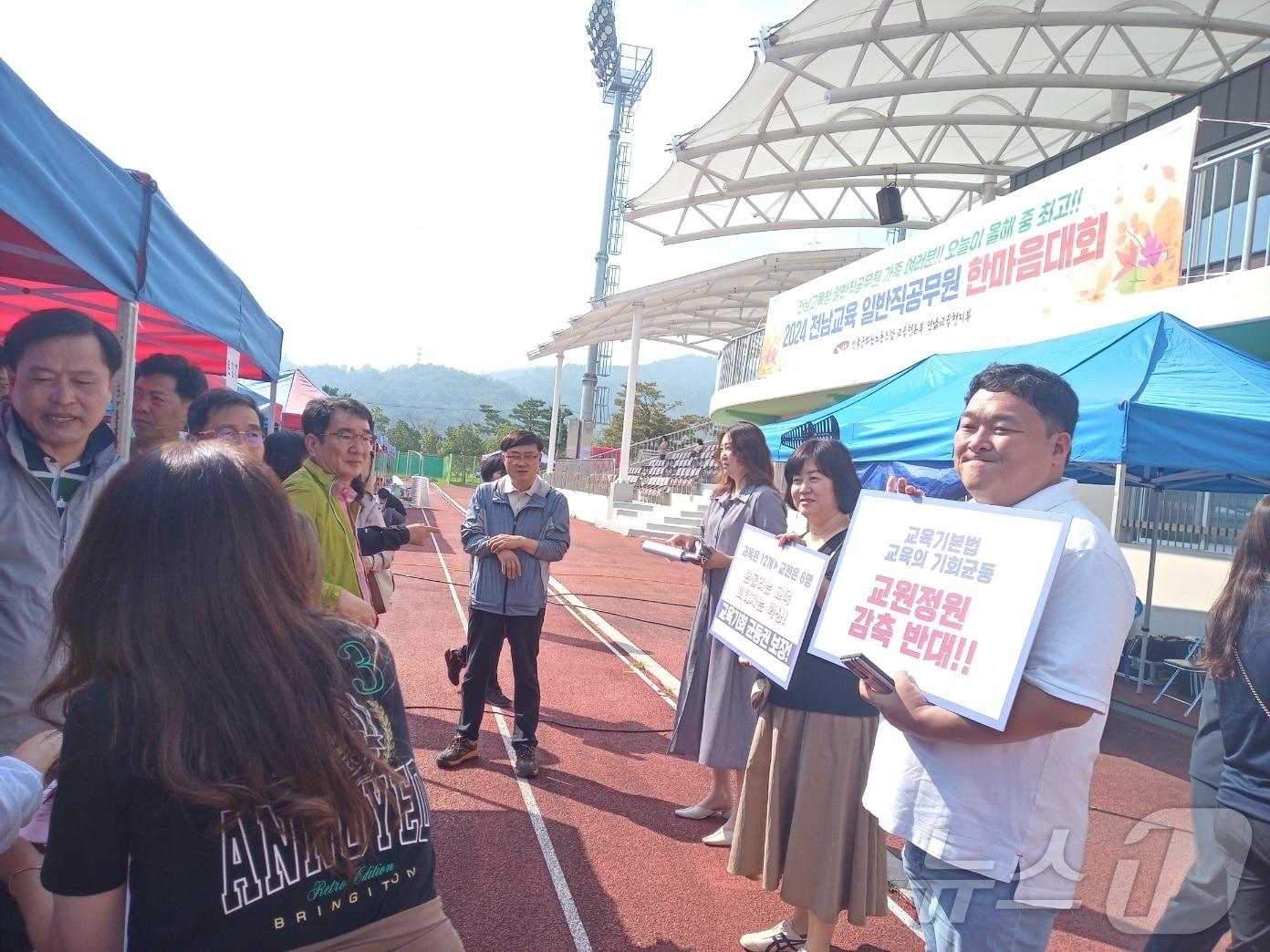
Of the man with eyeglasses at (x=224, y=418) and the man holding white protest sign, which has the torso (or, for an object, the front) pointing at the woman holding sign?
the man with eyeglasses

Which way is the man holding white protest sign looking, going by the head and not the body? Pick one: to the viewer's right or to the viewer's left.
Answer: to the viewer's left

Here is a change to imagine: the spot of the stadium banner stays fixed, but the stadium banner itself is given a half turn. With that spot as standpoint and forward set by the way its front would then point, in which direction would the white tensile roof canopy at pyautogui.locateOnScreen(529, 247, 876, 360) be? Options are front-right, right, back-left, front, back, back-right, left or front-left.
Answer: left

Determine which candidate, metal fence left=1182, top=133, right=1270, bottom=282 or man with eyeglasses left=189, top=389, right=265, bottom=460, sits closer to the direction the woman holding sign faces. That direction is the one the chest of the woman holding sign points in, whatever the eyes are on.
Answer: the man with eyeglasses

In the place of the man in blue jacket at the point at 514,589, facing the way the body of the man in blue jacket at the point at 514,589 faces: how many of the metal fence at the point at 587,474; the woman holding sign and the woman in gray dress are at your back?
1

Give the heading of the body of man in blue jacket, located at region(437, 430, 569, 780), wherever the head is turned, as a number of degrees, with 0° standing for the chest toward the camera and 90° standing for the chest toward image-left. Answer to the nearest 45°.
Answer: approximately 0°

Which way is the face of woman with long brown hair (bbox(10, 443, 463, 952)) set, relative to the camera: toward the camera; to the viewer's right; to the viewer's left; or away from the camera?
away from the camera

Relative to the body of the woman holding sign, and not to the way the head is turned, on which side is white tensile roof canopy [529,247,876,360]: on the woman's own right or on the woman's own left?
on the woman's own right

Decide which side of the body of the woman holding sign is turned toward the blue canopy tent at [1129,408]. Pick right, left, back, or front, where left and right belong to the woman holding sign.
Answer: back

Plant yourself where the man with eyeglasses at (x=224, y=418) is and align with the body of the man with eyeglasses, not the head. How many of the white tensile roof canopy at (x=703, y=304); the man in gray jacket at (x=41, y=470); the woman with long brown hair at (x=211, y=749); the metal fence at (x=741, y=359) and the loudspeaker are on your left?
3

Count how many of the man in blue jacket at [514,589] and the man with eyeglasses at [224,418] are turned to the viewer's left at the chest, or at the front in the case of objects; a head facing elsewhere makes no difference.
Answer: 0

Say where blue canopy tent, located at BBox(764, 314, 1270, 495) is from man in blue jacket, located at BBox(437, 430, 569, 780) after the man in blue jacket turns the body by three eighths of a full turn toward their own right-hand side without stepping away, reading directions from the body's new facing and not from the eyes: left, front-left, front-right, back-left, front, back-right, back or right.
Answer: back-right
